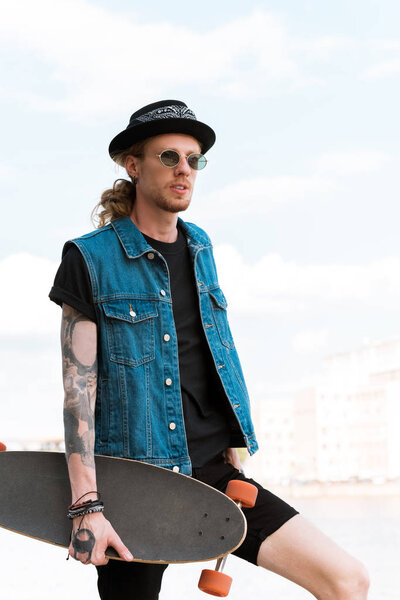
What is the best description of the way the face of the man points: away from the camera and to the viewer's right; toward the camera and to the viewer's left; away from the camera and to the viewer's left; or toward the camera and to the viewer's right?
toward the camera and to the viewer's right

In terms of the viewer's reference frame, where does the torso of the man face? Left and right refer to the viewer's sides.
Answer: facing the viewer and to the right of the viewer
